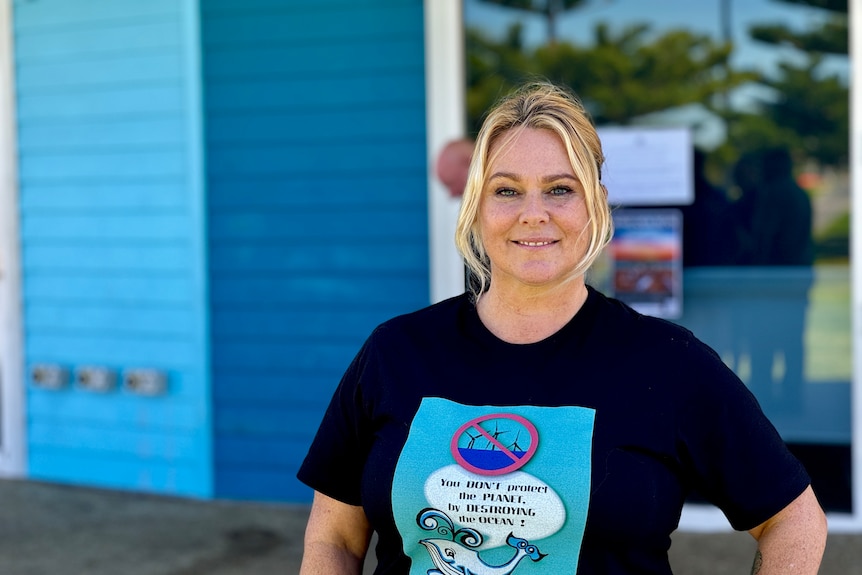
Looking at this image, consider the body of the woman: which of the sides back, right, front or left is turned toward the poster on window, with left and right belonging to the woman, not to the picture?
back

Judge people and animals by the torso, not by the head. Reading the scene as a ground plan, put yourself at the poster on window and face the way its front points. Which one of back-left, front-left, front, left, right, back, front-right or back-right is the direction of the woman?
front

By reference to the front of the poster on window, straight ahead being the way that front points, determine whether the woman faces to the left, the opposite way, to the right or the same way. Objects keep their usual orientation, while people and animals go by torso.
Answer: the same way

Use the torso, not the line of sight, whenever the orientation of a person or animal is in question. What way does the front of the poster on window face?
toward the camera

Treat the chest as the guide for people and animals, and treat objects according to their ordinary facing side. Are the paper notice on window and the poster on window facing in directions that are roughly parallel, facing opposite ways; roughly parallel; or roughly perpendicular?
roughly parallel

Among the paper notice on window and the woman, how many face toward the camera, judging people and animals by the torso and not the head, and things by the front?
2

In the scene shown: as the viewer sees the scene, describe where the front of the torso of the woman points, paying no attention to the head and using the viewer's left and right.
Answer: facing the viewer

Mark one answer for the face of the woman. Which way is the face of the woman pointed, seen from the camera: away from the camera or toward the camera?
toward the camera

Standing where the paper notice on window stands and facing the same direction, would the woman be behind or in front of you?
in front

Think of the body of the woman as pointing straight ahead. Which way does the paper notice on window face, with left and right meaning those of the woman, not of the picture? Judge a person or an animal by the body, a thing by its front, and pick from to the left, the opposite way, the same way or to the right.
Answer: the same way

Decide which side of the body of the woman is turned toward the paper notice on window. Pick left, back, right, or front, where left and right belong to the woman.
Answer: back

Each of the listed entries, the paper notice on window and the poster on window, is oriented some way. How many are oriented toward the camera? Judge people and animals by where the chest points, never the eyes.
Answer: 2
